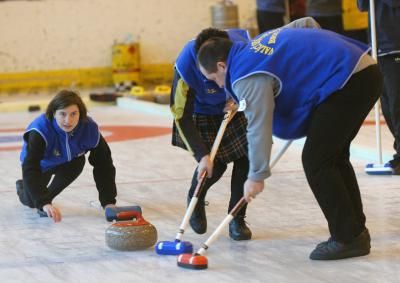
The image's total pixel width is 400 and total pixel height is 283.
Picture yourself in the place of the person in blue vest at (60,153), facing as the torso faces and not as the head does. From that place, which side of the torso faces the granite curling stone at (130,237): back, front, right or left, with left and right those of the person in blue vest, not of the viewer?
front

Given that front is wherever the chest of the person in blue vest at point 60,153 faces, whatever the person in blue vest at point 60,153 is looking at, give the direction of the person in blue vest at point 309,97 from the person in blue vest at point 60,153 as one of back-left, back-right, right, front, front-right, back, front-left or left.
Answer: front-left

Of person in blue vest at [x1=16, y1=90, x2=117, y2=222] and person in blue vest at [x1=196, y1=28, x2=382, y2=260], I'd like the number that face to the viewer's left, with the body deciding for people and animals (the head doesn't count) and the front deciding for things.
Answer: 1

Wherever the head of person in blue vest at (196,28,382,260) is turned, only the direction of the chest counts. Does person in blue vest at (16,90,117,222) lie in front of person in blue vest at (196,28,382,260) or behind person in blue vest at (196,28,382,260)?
in front

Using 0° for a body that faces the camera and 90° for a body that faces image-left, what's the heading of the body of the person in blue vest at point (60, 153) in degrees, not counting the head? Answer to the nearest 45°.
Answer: approximately 0°

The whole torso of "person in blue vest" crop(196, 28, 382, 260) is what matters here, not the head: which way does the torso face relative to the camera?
to the viewer's left

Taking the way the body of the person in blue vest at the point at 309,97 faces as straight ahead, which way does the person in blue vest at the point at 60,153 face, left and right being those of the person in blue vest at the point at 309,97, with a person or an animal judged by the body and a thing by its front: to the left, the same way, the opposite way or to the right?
to the left

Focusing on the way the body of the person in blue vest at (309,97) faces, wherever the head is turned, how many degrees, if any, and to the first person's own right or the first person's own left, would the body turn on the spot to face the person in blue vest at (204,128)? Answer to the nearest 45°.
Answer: approximately 45° to the first person's own right

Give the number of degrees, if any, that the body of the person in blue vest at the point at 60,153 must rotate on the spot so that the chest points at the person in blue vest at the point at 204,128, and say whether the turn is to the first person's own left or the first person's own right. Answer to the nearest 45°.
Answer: approximately 45° to the first person's own left
